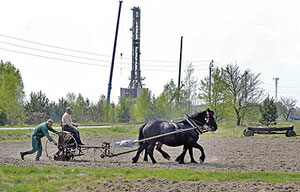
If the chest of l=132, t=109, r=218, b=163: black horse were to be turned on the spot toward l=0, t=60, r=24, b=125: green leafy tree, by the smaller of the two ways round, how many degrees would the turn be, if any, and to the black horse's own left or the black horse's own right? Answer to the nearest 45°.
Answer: approximately 135° to the black horse's own left

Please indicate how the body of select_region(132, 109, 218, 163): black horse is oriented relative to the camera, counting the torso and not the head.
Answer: to the viewer's right
